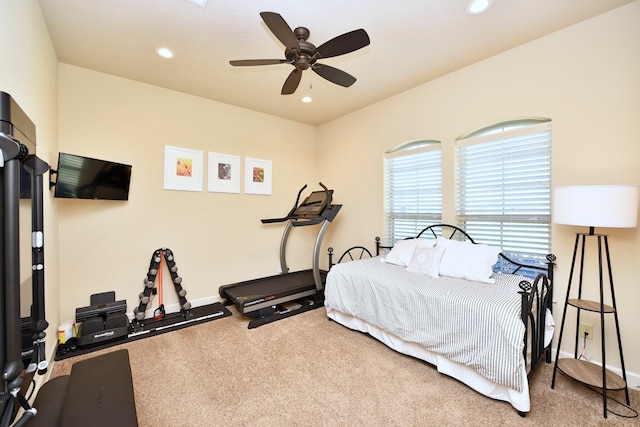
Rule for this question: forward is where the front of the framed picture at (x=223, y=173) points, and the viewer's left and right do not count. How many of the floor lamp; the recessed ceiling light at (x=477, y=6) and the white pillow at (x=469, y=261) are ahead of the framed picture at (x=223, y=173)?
3

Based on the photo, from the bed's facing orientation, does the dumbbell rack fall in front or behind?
in front

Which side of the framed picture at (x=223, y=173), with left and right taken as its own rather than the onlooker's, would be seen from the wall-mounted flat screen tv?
right

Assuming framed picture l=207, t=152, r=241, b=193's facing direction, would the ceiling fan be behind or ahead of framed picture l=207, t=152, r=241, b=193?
ahead

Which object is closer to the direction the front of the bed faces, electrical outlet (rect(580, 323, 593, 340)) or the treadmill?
the treadmill

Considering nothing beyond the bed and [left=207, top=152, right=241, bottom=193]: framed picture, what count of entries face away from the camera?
0

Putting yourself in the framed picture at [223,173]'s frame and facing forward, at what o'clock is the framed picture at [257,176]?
the framed picture at [257,176] is roughly at 10 o'clock from the framed picture at [223,173].
